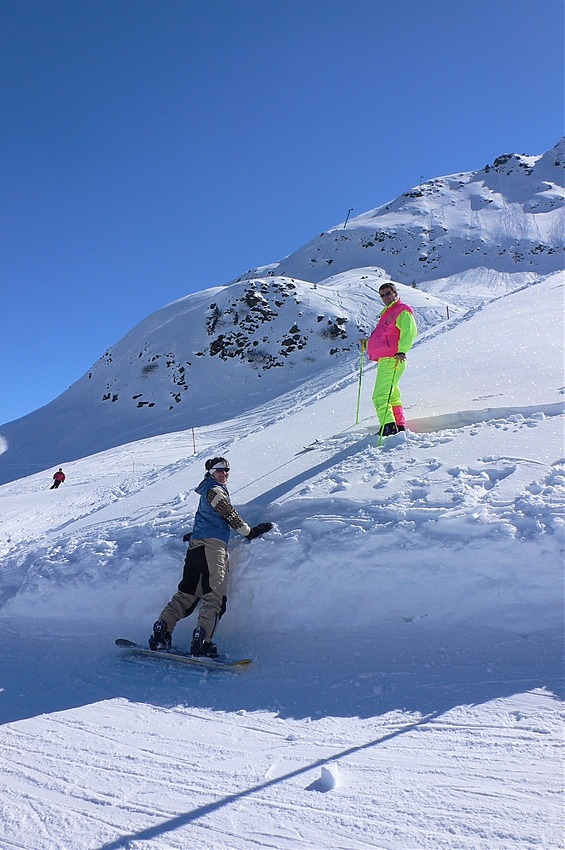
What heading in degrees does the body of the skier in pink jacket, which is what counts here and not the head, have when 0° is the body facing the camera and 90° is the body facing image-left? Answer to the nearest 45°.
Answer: approximately 45°

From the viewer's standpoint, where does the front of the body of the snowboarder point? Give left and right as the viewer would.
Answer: facing away from the viewer and to the right of the viewer

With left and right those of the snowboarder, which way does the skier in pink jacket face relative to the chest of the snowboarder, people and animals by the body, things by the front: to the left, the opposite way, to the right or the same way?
the opposite way

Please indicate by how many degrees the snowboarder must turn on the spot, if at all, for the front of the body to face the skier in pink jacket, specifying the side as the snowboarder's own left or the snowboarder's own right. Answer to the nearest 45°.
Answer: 0° — they already face them
